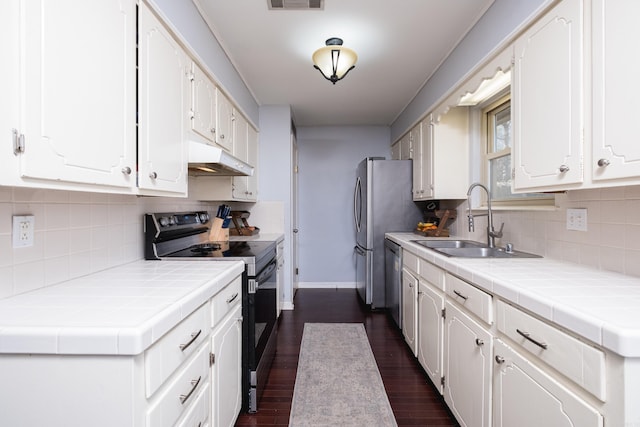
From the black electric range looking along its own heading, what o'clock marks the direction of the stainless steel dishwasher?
The stainless steel dishwasher is roughly at 11 o'clock from the black electric range.

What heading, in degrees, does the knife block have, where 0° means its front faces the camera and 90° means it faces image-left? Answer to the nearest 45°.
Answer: approximately 270°

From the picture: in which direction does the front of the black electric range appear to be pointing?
to the viewer's right

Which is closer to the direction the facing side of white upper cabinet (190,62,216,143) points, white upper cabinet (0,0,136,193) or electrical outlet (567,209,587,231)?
the electrical outlet

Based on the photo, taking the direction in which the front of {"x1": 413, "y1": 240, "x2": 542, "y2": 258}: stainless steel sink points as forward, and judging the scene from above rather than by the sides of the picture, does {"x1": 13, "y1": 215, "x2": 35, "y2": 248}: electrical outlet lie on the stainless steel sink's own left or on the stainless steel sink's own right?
on the stainless steel sink's own left

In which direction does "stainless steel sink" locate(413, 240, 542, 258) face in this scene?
to the viewer's left

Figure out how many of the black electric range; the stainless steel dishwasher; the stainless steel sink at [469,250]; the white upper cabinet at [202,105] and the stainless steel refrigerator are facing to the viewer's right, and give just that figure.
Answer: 2

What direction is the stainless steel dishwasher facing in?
to the viewer's left

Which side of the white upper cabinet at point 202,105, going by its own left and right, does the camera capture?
right
